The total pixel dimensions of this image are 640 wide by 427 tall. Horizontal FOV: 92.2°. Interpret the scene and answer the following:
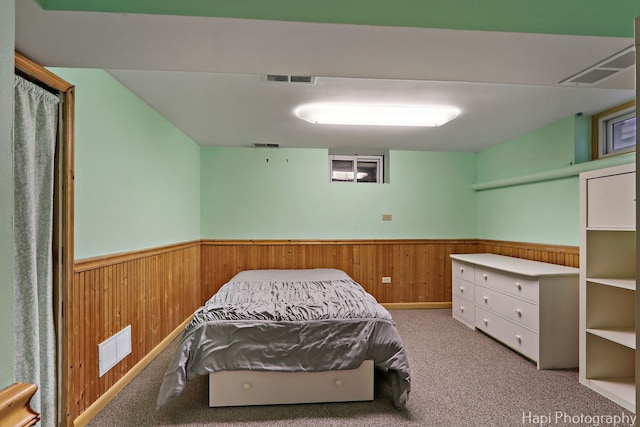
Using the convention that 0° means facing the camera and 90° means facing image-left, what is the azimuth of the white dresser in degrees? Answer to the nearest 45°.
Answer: approximately 45°

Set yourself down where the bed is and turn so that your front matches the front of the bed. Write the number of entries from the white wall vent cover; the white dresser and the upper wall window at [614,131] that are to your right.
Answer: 1

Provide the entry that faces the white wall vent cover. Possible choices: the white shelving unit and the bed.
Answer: the white shelving unit

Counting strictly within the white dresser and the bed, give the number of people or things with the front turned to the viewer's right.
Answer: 0

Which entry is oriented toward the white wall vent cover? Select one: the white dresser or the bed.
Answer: the white dresser

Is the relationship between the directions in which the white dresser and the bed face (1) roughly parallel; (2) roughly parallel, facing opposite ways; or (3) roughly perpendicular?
roughly perpendicular

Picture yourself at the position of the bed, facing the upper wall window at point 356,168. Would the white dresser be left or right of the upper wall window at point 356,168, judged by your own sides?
right

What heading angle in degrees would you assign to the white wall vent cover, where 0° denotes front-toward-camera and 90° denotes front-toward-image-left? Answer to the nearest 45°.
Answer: approximately 315°

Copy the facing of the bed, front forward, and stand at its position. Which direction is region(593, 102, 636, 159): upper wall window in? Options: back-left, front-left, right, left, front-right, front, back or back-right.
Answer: left

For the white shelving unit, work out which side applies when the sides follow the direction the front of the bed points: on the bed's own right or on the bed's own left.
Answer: on the bed's own left

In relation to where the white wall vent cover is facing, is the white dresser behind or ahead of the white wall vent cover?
ahead

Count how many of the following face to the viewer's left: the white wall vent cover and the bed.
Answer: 0
